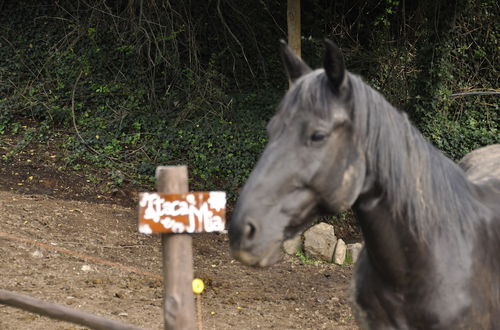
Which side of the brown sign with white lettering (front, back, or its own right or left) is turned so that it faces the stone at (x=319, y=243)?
back

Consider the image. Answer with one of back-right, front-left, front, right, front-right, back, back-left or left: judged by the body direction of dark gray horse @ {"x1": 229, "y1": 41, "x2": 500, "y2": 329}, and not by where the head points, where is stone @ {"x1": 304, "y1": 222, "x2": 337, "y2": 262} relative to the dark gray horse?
back-right

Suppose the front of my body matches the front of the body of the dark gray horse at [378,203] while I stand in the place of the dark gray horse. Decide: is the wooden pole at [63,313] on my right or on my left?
on my right

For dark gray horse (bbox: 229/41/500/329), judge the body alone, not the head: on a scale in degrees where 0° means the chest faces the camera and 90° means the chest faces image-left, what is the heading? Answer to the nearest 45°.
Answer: approximately 45°

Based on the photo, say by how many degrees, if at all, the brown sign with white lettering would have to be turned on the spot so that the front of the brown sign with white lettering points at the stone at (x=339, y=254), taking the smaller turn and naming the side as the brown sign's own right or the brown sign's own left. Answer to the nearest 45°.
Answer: approximately 180°

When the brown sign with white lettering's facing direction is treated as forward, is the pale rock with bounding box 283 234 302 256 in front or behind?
behind

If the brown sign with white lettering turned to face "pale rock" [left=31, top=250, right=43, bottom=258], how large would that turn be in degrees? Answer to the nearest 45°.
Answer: approximately 180°

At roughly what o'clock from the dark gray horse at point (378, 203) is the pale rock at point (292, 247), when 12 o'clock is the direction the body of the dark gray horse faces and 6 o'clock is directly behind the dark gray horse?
The pale rock is roughly at 4 o'clock from the dark gray horse.

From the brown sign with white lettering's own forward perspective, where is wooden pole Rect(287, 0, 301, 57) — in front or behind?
behind

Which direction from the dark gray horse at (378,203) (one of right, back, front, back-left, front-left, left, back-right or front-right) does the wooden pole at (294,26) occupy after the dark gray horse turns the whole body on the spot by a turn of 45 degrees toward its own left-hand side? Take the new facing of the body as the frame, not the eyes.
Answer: back
